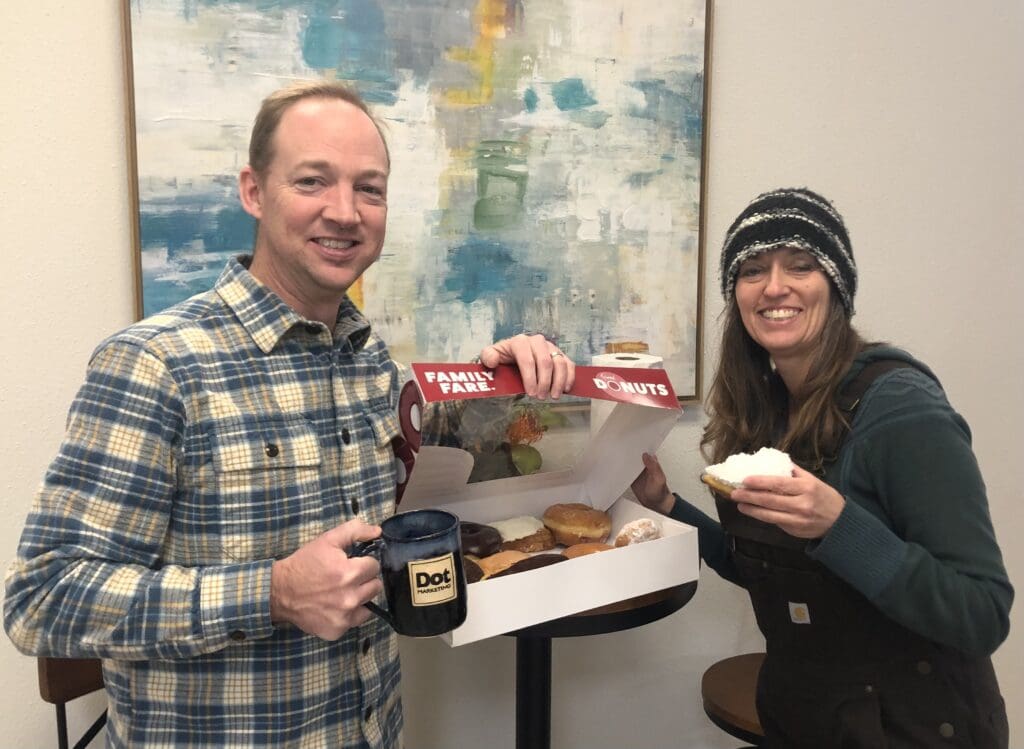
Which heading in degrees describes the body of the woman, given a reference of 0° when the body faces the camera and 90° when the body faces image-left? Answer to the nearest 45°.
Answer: approximately 45°

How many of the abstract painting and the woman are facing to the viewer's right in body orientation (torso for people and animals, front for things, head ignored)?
0

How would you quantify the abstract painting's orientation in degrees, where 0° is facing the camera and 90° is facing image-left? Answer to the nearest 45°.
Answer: approximately 0°

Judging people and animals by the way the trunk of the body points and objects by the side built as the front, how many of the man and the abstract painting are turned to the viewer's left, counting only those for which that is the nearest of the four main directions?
0

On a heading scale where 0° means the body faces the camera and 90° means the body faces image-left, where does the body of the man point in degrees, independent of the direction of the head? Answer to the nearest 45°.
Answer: approximately 315°

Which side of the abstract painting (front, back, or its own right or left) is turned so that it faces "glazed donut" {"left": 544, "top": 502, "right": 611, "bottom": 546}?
front
